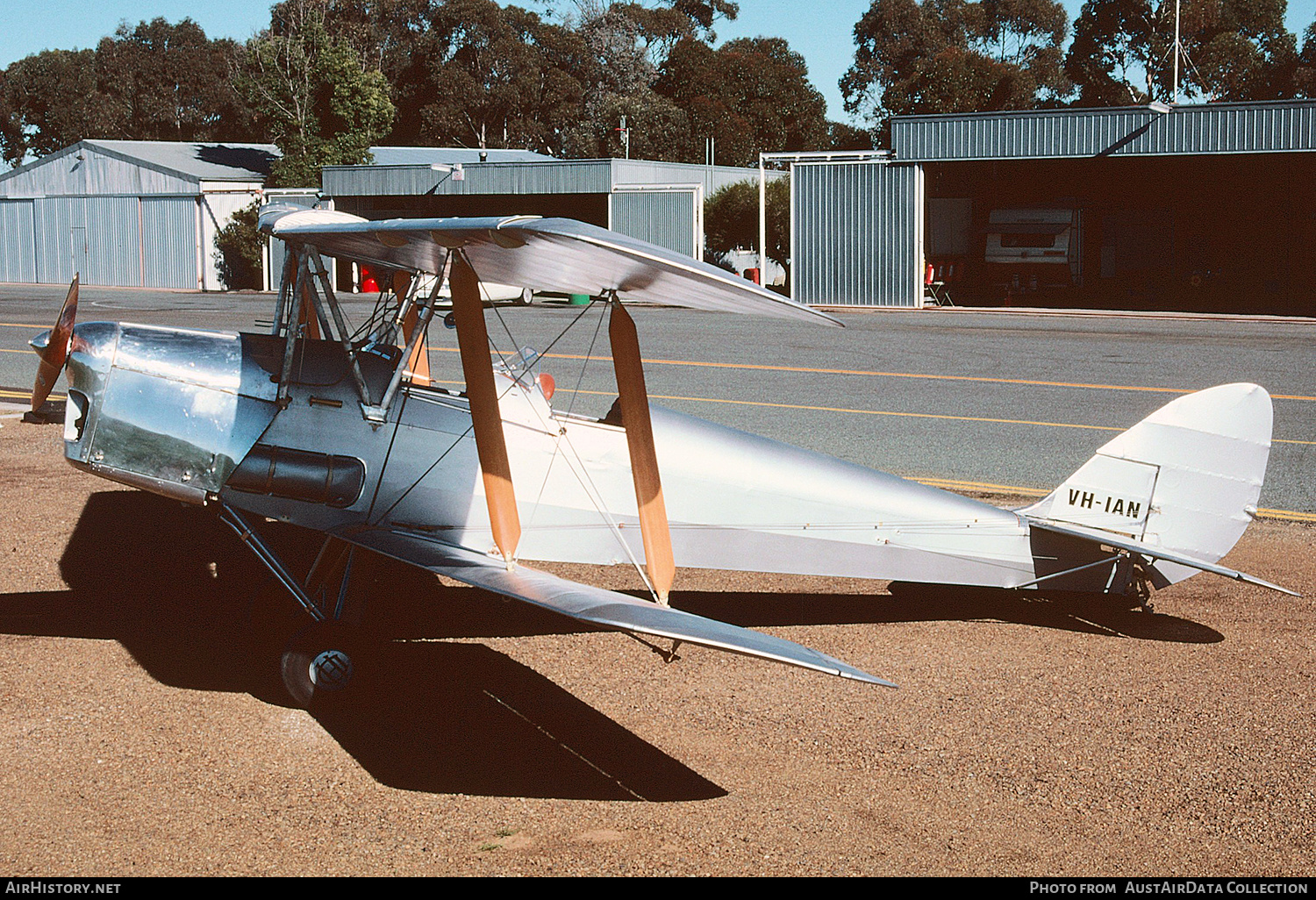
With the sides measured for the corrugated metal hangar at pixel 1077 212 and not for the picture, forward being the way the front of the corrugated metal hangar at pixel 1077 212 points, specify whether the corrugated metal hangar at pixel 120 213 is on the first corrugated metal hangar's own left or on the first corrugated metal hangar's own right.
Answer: on the first corrugated metal hangar's own right

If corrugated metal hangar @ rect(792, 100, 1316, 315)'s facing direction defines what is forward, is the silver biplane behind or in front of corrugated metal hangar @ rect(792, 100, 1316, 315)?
in front

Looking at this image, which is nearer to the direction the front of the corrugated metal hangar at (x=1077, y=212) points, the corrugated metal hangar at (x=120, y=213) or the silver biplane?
the silver biplane

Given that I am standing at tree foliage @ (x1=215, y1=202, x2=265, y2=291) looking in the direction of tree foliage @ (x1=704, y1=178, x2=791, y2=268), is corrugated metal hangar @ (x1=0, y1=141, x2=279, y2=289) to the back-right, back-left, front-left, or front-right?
back-left

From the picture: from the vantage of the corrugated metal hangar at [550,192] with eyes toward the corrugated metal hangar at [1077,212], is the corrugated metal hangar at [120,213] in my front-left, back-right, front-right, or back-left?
back-right

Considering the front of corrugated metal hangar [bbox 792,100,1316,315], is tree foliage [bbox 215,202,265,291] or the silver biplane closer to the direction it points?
the silver biplane

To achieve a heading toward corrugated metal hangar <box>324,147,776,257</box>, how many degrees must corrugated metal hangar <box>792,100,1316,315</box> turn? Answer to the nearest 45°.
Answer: approximately 90° to its right

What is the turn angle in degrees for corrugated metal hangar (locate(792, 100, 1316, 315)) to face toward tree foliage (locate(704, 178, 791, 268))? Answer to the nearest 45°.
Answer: approximately 90° to its right

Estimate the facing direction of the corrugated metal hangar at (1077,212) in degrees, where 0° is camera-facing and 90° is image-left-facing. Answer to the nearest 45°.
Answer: approximately 0°

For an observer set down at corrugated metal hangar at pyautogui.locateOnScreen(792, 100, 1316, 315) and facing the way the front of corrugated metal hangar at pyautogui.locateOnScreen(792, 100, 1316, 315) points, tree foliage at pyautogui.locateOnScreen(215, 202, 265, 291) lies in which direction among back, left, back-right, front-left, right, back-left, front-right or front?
right

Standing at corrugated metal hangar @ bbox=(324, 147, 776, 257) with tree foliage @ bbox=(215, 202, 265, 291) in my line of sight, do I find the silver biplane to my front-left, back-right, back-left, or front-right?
back-left
